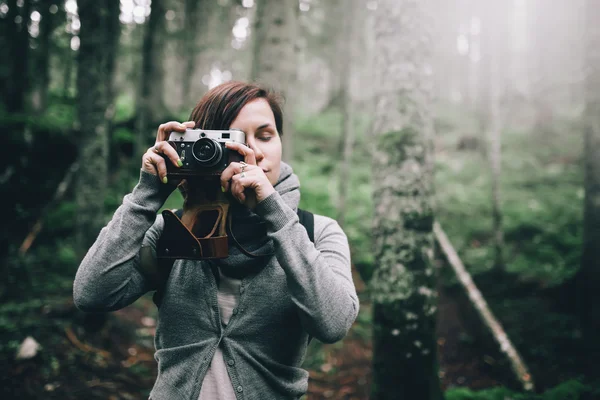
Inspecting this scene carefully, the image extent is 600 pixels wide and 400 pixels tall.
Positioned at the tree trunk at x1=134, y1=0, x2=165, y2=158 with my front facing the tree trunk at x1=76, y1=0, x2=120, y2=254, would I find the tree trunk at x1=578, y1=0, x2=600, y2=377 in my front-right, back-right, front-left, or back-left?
front-left

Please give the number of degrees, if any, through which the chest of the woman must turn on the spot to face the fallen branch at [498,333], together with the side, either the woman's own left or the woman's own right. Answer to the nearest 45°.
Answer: approximately 135° to the woman's own left

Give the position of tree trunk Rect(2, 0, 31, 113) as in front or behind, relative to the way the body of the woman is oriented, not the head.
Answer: behind

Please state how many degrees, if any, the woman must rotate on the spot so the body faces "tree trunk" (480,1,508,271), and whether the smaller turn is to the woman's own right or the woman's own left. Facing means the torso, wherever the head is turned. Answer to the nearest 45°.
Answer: approximately 135° to the woman's own left

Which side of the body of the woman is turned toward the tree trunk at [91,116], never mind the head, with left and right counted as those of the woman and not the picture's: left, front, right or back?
back

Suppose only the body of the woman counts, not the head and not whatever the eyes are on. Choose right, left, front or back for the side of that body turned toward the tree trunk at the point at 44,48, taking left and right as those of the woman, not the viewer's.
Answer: back

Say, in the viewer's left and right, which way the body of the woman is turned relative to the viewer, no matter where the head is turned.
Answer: facing the viewer

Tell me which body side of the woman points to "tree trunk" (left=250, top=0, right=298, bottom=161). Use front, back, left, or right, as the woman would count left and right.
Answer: back

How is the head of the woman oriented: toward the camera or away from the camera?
toward the camera
